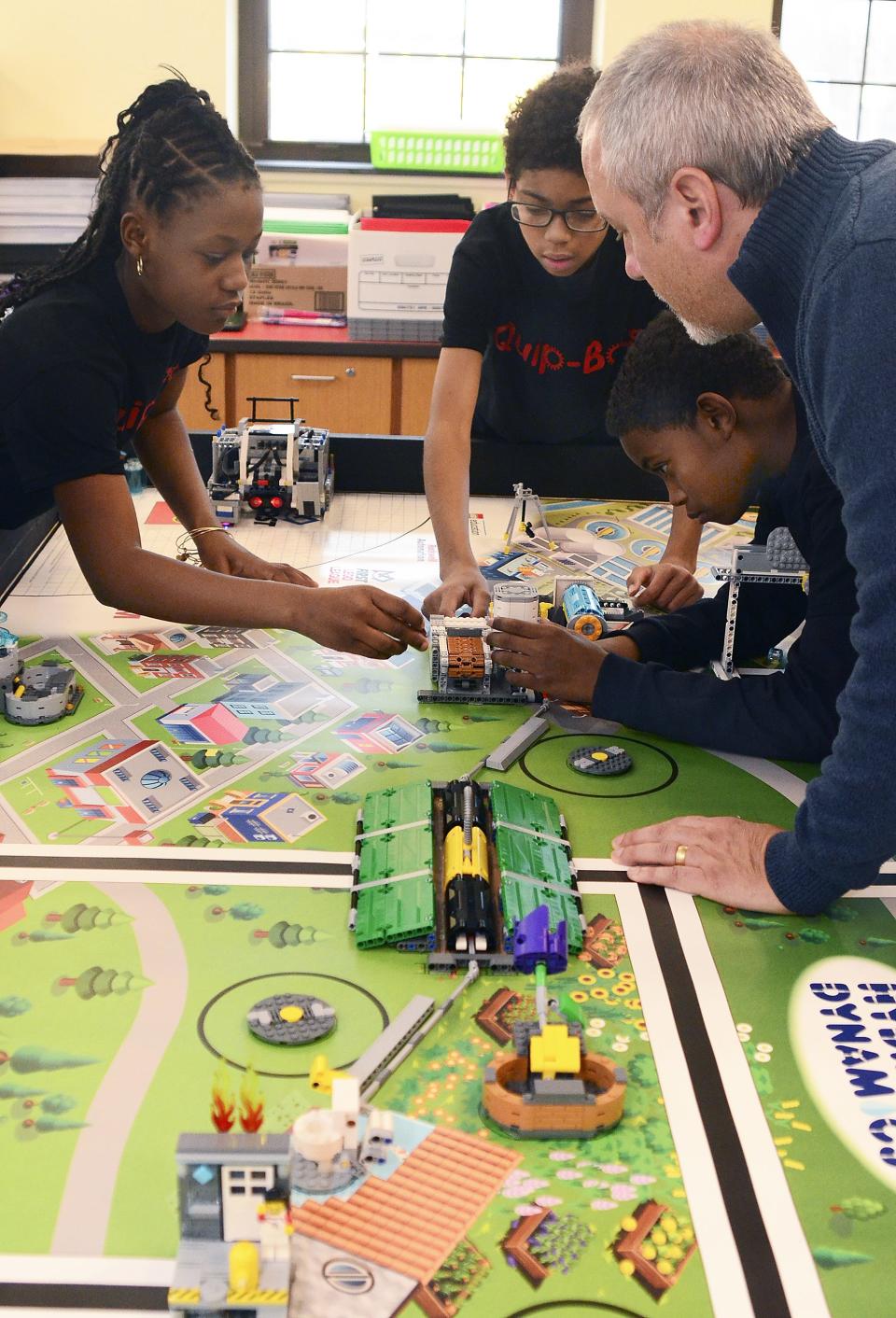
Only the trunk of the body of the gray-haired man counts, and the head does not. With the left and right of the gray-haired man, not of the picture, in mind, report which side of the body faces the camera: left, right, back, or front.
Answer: left

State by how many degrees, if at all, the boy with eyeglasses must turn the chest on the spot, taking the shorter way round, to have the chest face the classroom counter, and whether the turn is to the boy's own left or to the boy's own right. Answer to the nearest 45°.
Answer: approximately 180°

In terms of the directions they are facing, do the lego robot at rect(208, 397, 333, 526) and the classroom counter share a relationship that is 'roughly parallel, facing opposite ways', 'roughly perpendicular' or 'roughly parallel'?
roughly parallel

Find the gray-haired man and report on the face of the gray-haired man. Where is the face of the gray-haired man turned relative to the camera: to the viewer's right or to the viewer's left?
to the viewer's left

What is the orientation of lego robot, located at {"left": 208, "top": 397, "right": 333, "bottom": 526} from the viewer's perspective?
toward the camera

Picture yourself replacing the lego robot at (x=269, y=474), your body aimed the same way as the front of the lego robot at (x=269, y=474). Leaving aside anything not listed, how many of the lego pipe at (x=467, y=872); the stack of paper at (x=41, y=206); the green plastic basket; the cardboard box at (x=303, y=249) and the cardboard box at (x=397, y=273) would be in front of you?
1

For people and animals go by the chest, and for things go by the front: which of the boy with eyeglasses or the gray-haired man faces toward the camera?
the boy with eyeglasses

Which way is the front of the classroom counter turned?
toward the camera

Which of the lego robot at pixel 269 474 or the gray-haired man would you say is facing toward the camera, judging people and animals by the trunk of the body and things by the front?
the lego robot

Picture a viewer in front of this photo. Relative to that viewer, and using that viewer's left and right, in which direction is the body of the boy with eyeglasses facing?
facing the viewer

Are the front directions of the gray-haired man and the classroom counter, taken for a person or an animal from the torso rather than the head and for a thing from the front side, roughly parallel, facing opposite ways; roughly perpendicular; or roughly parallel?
roughly perpendicular

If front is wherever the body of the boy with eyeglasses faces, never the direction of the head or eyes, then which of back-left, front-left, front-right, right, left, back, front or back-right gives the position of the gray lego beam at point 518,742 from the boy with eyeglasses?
front

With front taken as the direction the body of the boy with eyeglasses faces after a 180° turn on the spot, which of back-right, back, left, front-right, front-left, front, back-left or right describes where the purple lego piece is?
back

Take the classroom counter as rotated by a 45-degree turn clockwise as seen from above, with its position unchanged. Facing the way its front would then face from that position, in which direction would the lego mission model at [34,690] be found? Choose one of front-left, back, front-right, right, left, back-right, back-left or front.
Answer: front-left
